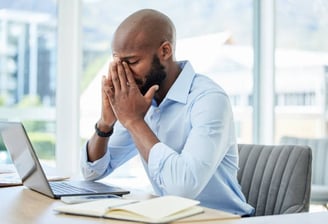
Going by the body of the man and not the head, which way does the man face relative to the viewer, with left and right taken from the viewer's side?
facing the viewer and to the left of the viewer

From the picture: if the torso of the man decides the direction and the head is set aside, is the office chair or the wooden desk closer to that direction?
the wooden desk

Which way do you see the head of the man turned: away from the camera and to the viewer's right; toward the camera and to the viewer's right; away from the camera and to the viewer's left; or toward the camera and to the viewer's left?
toward the camera and to the viewer's left

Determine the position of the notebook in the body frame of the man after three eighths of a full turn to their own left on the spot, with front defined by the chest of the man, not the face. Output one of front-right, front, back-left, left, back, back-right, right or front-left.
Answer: right

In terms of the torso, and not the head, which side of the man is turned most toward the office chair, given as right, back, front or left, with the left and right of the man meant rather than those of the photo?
back
